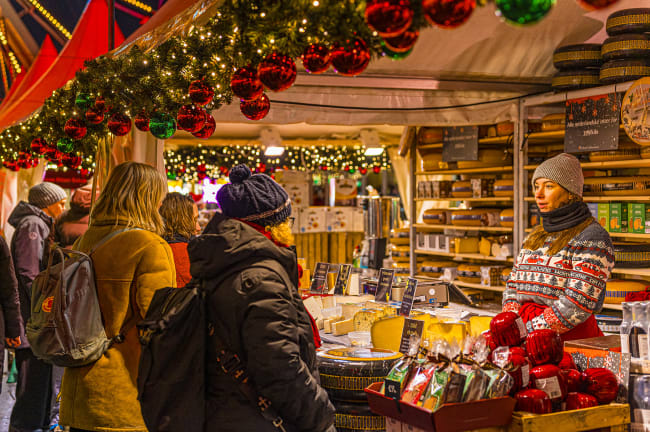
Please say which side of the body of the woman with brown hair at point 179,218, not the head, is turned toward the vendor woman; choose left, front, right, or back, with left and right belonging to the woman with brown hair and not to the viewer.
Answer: right

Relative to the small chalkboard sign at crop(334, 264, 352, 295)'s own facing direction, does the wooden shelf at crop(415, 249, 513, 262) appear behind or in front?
behind

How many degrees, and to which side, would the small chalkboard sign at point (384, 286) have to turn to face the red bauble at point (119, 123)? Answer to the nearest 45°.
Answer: approximately 45° to its right

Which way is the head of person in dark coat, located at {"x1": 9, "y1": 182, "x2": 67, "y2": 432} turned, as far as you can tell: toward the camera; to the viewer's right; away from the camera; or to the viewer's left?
to the viewer's right

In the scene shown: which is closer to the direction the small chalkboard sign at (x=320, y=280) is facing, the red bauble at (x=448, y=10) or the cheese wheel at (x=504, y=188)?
the red bauble

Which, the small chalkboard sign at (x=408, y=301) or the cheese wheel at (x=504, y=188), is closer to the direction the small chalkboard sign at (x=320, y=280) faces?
the small chalkboard sign

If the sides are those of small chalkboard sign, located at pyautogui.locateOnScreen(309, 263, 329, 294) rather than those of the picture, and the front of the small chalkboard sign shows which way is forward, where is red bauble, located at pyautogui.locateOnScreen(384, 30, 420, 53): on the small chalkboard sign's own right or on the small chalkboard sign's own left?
on the small chalkboard sign's own left

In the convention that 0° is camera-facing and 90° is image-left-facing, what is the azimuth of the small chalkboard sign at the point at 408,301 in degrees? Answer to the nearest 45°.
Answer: approximately 45°

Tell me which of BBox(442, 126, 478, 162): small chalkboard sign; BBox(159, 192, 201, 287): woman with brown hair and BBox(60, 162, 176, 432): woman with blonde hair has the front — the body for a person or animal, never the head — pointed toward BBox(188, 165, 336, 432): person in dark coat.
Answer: the small chalkboard sign

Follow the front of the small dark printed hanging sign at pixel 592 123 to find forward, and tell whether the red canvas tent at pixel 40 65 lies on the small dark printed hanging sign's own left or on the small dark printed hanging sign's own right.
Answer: on the small dark printed hanging sign's own right

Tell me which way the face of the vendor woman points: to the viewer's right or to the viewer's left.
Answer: to the viewer's left
